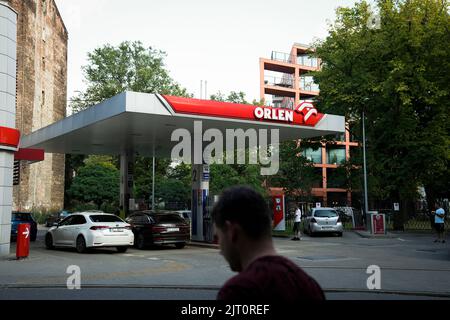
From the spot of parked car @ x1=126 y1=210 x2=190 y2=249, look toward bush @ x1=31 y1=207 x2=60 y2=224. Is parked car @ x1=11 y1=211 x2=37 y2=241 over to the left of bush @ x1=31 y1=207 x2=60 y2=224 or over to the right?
left

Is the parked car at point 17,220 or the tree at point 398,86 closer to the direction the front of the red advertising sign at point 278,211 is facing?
the parked car

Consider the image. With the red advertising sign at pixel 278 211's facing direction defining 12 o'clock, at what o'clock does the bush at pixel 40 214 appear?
The bush is roughly at 4 o'clock from the red advertising sign.

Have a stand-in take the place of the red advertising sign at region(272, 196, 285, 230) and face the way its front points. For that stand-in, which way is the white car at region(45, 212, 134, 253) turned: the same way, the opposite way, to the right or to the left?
to the right

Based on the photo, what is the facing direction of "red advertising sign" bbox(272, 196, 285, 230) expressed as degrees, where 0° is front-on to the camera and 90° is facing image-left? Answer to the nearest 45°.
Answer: approximately 0°

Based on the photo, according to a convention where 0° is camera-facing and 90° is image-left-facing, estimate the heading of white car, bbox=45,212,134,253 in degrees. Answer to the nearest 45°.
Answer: approximately 135°

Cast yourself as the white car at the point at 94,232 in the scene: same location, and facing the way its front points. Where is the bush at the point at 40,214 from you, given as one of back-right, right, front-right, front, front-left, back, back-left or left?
front-right

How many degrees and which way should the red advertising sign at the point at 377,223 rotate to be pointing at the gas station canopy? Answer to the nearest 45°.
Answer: approximately 45° to its right
